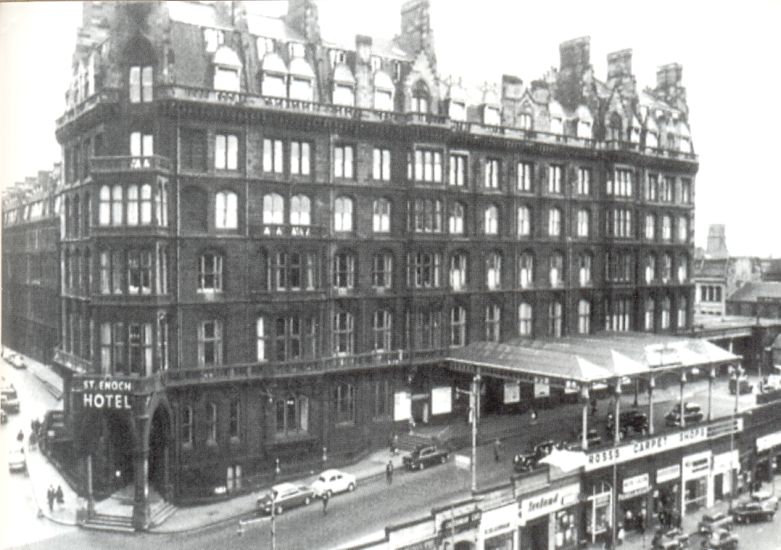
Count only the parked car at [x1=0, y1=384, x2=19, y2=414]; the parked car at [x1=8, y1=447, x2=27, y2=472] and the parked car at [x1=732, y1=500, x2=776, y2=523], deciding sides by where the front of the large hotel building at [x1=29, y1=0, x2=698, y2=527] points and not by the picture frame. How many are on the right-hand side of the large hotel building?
2

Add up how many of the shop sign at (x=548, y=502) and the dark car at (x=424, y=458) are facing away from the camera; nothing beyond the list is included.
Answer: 0

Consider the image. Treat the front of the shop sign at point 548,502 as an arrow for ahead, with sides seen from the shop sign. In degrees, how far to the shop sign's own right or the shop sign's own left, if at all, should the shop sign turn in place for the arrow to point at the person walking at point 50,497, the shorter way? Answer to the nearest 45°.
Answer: approximately 135° to the shop sign's own right

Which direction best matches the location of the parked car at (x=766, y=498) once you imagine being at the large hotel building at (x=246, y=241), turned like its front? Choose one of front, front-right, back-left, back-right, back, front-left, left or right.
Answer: front-left

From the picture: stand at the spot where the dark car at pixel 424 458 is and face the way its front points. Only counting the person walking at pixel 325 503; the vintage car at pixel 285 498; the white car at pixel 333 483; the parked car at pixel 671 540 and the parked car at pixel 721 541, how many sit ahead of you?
3

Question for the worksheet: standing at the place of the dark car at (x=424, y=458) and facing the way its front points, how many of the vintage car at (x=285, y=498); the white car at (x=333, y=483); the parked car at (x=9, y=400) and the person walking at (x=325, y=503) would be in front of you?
4

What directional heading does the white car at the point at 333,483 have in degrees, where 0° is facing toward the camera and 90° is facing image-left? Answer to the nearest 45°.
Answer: approximately 225°

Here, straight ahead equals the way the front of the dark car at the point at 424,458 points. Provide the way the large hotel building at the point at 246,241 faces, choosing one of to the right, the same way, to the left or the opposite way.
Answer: to the left

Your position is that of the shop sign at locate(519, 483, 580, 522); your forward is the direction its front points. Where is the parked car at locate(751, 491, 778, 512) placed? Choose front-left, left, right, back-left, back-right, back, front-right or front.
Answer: left

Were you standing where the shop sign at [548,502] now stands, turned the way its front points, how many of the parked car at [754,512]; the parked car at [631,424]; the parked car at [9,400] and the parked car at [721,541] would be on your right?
1

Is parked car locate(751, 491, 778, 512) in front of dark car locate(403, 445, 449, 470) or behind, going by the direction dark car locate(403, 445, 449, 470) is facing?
behind

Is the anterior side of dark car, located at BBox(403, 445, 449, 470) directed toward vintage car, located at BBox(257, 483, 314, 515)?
yes

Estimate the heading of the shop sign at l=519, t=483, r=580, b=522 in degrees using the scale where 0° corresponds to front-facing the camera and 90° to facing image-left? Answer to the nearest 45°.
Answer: approximately 315°
